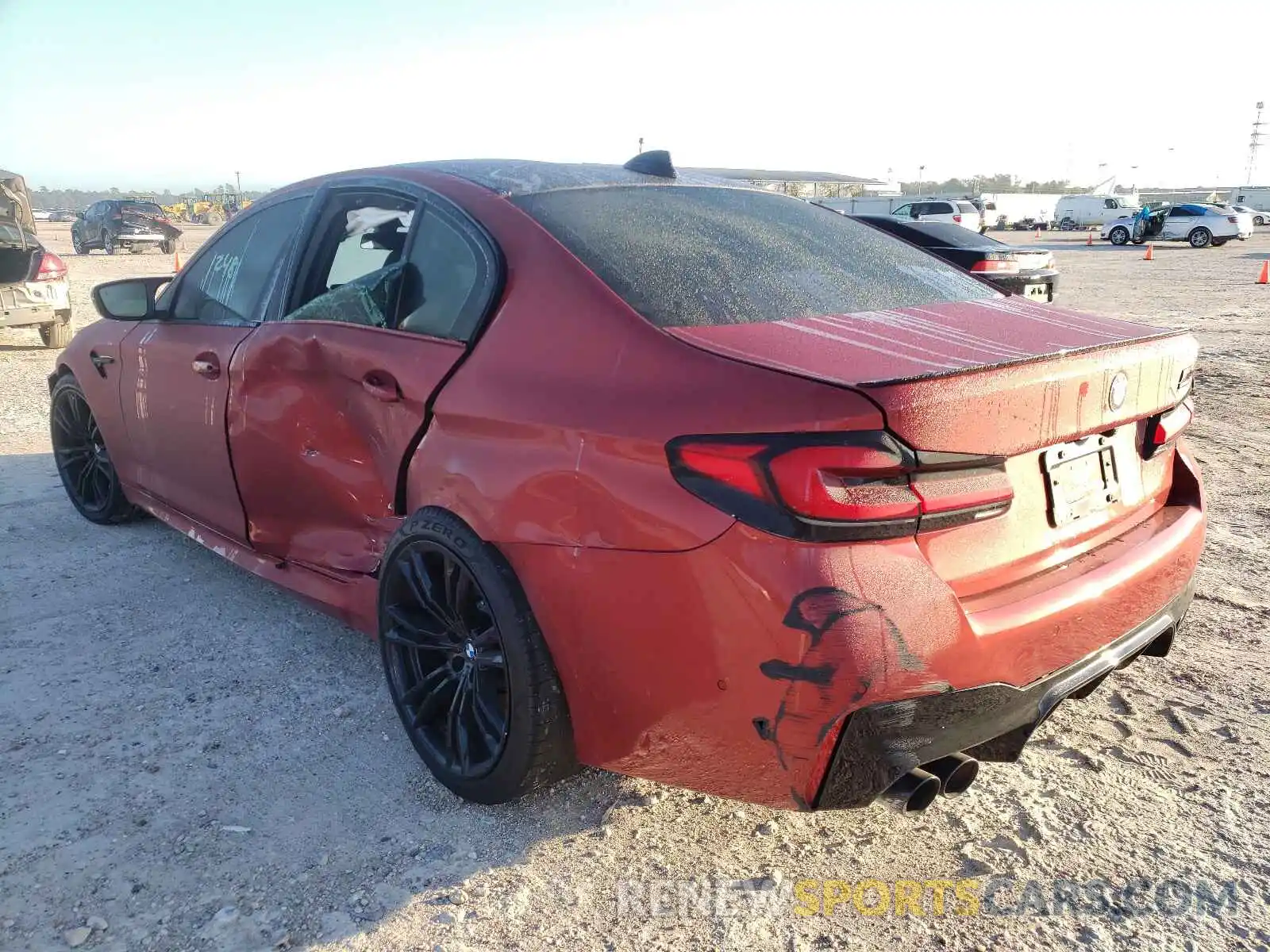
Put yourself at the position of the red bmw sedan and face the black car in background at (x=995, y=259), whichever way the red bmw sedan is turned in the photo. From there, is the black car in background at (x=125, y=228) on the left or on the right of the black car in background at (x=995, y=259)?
left

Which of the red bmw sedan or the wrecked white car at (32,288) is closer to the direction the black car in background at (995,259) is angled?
the wrecked white car

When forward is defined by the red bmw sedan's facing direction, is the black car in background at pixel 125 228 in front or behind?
in front

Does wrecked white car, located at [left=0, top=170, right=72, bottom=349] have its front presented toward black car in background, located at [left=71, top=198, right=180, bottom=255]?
yes

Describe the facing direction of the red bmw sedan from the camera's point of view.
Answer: facing away from the viewer and to the left of the viewer

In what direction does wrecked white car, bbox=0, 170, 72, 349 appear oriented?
away from the camera

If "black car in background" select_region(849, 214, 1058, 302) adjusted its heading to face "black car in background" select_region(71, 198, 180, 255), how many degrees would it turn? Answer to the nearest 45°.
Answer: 0° — it already faces it

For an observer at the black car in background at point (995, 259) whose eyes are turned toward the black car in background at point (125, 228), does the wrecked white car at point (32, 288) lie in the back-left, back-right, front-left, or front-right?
front-left

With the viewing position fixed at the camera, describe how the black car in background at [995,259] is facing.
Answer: facing away from the viewer and to the left of the viewer
